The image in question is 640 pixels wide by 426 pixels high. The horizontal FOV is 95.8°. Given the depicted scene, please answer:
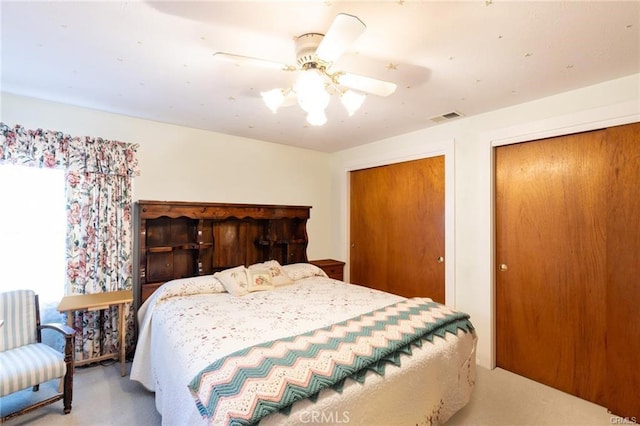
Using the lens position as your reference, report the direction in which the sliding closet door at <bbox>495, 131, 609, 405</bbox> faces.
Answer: facing the viewer and to the left of the viewer

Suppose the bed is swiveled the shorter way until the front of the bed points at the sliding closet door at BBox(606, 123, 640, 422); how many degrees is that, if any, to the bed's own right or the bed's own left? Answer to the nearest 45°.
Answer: approximately 45° to the bed's own left

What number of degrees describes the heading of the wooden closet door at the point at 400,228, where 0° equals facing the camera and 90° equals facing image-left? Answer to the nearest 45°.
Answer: approximately 45°

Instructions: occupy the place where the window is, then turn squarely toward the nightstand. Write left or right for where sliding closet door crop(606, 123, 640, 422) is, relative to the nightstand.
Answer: right

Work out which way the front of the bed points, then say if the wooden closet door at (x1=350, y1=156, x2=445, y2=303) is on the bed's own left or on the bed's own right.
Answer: on the bed's own left

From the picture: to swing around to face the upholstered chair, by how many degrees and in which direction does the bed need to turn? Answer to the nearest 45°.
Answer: approximately 135° to its right

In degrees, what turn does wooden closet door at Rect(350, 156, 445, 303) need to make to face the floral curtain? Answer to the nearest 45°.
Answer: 0° — it already faces it

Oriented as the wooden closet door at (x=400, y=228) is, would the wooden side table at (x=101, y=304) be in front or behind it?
in front

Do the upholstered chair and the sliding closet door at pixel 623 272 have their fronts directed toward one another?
yes

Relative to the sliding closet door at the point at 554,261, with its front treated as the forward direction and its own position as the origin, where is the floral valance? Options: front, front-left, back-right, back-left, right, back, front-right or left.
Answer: front

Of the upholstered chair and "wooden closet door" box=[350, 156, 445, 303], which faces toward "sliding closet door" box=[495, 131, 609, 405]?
the upholstered chair

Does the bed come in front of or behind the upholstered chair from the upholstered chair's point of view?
in front

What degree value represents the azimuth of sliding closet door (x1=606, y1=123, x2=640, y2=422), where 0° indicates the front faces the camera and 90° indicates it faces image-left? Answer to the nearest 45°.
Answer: approximately 45°

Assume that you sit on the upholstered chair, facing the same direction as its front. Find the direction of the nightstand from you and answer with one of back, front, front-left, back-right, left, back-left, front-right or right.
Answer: front-left

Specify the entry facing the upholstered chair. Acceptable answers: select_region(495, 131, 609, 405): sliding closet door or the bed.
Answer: the sliding closet door

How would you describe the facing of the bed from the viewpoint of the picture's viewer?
facing the viewer and to the right of the viewer
